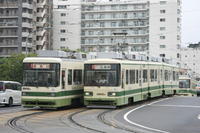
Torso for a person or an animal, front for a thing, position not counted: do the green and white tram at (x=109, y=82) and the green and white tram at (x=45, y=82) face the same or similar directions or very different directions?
same or similar directions

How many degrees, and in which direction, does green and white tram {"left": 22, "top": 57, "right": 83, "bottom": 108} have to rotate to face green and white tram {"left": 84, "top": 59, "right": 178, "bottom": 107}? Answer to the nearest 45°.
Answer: approximately 135° to its left

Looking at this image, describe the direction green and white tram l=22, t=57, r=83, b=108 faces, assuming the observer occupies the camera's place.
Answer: facing the viewer and to the left of the viewer

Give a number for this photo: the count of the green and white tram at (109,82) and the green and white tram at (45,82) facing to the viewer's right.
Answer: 0

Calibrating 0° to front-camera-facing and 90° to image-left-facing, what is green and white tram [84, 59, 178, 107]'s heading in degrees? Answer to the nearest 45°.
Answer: approximately 45°

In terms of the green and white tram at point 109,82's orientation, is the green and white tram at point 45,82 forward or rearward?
forward
